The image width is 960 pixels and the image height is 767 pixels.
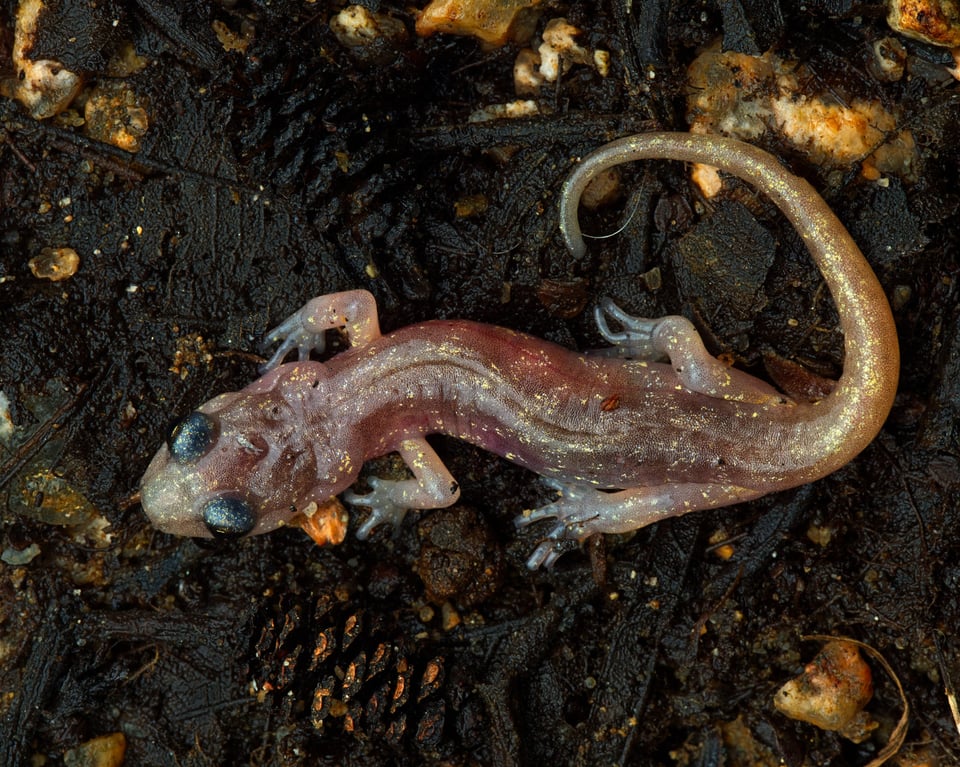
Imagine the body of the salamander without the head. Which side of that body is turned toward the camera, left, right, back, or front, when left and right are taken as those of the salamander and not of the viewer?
left
